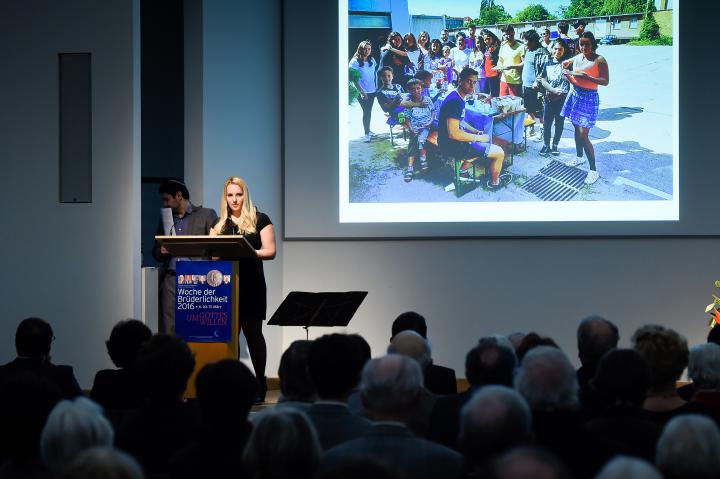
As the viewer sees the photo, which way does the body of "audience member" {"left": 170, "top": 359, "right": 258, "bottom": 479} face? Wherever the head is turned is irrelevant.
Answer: away from the camera

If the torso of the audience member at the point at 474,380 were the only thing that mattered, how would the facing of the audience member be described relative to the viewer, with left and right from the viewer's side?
facing away from the viewer

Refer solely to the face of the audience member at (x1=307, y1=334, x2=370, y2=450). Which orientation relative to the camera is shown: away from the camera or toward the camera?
away from the camera

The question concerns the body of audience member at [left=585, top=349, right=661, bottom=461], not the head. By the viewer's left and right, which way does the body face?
facing away from the viewer and to the left of the viewer

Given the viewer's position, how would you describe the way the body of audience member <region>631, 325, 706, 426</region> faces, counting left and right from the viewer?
facing away from the viewer

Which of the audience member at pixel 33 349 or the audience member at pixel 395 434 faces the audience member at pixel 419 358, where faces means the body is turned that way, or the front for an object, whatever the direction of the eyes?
the audience member at pixel 395 434

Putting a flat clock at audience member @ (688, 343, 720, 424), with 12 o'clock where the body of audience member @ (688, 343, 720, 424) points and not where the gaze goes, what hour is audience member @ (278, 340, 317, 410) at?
audience member @ (278, 340, 317, 410) is roughly at 8 o'clock from audience member @ (688, 343, 720, 424).

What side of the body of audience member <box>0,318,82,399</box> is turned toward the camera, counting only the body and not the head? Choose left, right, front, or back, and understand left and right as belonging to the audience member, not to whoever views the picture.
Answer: back

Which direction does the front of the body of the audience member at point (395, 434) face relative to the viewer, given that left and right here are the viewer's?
facing away from the viewer

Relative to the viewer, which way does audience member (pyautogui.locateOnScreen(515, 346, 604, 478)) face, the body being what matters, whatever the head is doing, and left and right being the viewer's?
facing away from the viewer

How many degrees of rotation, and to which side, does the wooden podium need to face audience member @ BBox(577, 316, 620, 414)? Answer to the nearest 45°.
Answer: approximately 45° to its left

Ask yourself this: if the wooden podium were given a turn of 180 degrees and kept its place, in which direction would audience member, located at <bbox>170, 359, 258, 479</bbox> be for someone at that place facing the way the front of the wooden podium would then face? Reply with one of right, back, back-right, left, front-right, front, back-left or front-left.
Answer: back

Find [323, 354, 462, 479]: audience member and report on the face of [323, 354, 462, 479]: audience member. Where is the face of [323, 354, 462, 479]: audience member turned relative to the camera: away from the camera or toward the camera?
away from the camera

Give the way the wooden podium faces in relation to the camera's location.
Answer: facing the viewer

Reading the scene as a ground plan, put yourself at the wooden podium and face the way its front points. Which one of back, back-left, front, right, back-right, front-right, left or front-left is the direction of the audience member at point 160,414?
front
